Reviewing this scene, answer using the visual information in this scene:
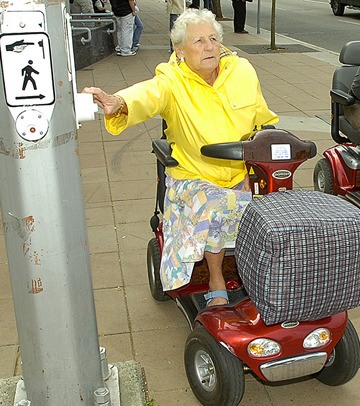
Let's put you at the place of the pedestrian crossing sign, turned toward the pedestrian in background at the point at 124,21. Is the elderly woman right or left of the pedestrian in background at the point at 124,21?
right

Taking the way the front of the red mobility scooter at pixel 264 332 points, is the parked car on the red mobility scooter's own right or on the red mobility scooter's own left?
on the red mobility scooter's own left

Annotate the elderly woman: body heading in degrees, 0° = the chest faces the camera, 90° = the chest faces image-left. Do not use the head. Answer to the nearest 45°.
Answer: approximately 315°

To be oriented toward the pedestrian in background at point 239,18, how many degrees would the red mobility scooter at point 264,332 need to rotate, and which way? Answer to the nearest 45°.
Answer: approximately 135° to its left

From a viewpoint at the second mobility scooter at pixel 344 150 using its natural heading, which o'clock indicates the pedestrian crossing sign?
The pedestrian crossing sign is roughly at 2 o'clock from the second mobility scooter.

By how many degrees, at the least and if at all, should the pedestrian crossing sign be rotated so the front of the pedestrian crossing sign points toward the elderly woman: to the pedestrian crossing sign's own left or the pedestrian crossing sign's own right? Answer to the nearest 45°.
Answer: approximately 135° to the pedestrian crossing sign's own left

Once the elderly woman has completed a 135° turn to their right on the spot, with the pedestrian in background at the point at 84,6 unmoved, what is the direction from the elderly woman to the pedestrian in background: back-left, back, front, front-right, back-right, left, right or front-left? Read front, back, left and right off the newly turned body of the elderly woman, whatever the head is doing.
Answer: right

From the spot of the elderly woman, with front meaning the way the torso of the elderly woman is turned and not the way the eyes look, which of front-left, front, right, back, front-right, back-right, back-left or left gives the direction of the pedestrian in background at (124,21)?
back-left
